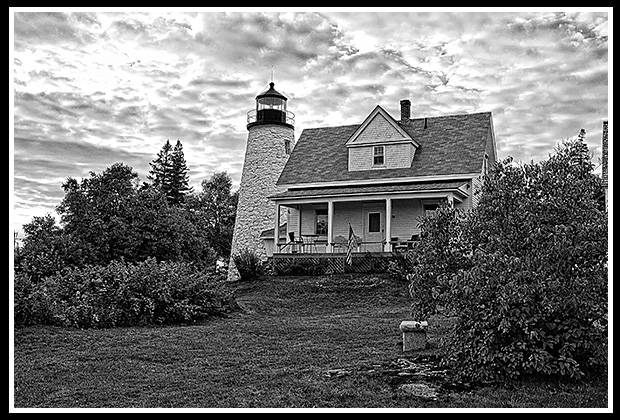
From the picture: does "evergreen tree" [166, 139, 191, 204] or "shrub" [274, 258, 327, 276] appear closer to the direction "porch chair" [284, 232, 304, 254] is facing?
the shrub

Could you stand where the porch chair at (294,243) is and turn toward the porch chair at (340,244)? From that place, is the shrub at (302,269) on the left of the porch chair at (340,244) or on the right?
right

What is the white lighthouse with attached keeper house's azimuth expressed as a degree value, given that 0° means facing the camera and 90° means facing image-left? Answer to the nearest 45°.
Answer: approximately 0°

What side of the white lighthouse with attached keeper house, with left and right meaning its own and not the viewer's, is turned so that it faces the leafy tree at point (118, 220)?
right

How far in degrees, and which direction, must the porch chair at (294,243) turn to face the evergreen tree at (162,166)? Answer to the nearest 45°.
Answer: approximately 135° to its right
